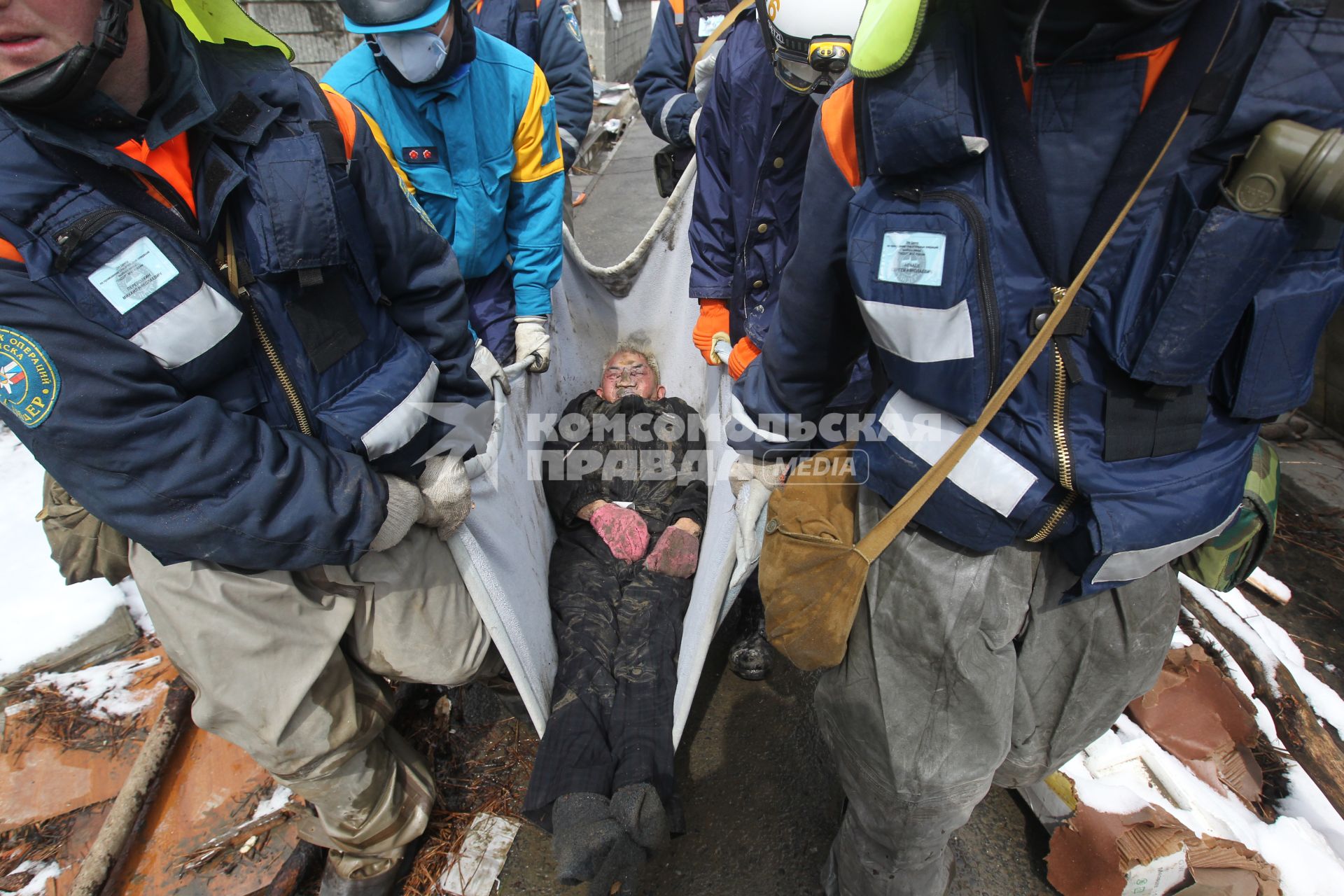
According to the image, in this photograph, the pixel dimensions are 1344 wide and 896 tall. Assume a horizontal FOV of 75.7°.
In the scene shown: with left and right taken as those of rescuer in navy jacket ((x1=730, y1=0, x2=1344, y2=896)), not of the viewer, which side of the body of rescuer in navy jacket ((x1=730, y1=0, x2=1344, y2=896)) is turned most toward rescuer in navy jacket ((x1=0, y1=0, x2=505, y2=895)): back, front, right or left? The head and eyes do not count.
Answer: right

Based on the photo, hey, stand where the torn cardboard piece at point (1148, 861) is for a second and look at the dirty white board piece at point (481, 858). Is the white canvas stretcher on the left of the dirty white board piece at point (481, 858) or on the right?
right

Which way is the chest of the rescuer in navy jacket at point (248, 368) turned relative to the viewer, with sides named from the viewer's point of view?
facing the viewer and to the right of the viewer

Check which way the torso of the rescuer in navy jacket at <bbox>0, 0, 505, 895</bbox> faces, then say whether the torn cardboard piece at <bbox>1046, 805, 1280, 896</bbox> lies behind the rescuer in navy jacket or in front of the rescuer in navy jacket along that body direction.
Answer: in front

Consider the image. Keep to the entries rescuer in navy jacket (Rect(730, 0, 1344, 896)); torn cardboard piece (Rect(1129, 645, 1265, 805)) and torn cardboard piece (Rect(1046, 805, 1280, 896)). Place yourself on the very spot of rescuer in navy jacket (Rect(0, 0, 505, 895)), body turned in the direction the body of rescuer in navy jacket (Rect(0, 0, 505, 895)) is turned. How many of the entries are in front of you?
3

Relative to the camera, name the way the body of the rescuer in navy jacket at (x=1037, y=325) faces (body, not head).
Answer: toward the camera
